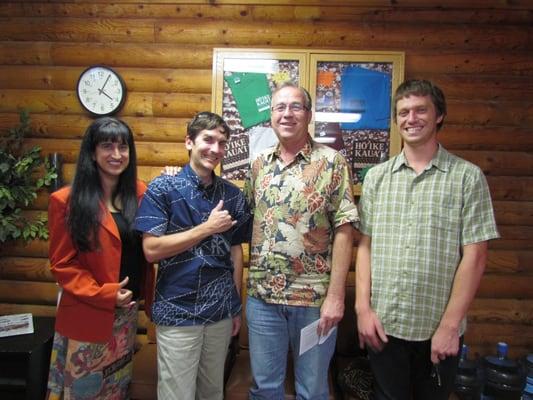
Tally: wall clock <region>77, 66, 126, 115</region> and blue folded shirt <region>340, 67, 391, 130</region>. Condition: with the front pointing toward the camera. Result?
2

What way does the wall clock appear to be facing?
toward the camera

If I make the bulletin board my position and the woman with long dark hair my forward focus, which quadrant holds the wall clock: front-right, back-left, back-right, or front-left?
front-right

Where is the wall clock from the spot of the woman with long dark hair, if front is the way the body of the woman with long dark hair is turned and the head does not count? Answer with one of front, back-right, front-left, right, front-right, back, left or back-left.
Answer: back-left

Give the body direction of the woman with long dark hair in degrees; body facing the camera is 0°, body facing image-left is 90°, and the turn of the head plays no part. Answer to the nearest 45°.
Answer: approximately 315°

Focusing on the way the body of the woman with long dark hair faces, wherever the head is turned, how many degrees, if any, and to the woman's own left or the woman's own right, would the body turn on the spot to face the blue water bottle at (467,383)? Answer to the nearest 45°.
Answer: approximately 45° to the woman's own left

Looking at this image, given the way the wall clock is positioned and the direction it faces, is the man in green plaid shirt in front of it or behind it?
in front

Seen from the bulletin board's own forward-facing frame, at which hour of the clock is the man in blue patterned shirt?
The man in blue patterned shirt is roughly at 1 o'clock from the bulletin board.

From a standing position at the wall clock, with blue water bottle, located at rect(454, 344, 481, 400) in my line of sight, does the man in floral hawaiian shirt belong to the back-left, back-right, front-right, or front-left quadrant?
front-right

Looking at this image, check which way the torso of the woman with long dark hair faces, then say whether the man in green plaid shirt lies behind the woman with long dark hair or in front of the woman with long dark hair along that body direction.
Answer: in front

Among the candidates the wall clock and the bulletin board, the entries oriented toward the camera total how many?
2

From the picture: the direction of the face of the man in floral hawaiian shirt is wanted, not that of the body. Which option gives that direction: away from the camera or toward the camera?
toward the camera

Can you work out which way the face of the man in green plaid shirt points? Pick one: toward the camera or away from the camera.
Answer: toward the camera

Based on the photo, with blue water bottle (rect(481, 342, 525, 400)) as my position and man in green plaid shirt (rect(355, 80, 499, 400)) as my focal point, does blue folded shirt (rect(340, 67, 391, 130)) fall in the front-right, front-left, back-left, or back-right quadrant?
front-right

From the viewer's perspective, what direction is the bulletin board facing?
toward the camera
